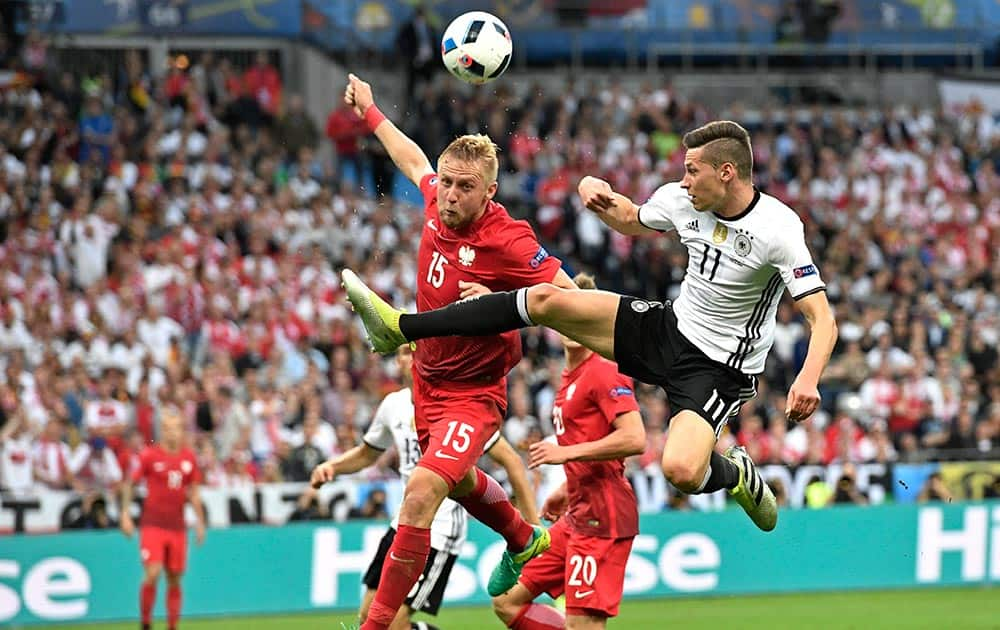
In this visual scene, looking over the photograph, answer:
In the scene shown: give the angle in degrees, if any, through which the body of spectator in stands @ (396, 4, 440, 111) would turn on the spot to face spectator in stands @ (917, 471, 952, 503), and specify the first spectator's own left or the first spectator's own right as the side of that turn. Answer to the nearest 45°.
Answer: approximately 45° to the first spectator's own left

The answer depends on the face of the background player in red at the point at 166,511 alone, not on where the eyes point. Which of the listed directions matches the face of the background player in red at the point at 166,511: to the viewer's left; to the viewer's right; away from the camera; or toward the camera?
toward the camera

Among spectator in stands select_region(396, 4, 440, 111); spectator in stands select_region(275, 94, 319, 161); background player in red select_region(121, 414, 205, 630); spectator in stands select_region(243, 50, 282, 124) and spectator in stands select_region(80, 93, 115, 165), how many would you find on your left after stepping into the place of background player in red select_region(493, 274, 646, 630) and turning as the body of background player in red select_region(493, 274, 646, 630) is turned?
0

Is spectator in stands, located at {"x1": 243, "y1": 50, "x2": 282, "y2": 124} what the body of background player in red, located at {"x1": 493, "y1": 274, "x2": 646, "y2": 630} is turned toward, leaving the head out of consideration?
no

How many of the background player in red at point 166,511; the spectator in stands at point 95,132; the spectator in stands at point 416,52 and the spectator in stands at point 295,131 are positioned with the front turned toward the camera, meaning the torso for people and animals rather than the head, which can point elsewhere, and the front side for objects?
4

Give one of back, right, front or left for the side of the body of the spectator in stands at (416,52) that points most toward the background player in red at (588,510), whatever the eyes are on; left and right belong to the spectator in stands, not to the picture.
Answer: front

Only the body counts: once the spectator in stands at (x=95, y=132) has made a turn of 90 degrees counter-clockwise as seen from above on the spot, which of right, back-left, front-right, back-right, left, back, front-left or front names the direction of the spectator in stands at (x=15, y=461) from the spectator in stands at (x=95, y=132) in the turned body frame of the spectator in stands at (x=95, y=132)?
right

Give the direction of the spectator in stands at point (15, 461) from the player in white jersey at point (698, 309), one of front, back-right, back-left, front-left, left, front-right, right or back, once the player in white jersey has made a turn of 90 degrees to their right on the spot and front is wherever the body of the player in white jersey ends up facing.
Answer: front

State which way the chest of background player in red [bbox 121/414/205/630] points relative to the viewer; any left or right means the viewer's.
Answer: facing the viewer

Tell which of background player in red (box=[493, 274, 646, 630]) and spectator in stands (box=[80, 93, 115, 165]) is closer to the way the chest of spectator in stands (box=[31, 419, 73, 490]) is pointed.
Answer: the background player in red

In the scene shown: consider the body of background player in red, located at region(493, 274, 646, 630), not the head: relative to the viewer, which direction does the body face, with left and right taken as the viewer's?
facing the viewer and to the left of the viewer

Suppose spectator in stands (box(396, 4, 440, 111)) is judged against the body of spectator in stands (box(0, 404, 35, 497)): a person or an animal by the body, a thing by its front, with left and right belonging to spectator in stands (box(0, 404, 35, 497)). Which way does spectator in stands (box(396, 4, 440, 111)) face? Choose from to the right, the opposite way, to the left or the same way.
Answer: the same way

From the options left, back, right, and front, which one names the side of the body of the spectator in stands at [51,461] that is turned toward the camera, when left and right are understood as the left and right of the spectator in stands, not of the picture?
front

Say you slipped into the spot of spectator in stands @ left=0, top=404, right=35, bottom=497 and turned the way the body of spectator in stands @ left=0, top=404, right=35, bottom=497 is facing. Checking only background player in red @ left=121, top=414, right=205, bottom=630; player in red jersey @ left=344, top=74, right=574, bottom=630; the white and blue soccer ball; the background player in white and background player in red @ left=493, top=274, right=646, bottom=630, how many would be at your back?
0

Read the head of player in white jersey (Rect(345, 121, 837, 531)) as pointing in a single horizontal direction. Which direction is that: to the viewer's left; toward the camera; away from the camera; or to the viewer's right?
to the viewer's left

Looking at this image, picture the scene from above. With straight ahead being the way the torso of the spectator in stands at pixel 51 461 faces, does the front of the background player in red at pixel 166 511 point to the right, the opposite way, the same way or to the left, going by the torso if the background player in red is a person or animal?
the same way

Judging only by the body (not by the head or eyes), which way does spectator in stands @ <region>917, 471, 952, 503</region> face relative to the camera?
toward the camera

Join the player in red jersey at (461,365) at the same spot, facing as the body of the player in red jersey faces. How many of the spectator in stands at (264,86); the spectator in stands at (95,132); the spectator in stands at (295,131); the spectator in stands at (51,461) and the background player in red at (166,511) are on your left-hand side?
0
